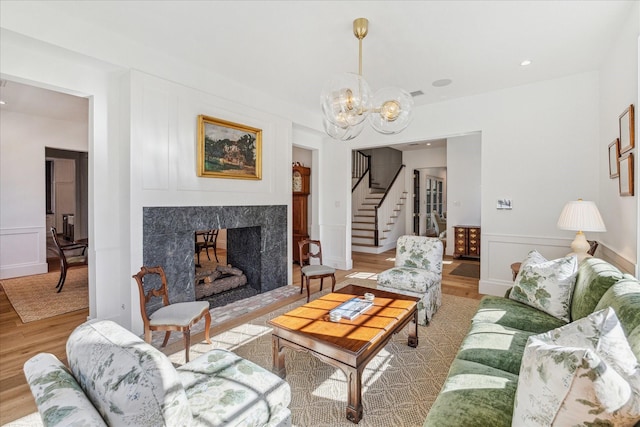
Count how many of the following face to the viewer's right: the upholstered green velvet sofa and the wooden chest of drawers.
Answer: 0

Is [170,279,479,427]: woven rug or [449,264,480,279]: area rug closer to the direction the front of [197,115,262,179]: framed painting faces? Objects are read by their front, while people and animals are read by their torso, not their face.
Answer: the woven rug

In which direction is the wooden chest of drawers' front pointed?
toward the camera

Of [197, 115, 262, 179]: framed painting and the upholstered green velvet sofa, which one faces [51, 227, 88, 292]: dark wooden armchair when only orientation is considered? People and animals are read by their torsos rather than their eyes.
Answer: the upholstered green velvet sofa

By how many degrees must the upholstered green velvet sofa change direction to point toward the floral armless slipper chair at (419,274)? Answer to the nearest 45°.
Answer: approximately 45° to its right

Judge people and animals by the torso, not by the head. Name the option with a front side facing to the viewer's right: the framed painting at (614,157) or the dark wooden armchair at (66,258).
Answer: the dark wooden armchair

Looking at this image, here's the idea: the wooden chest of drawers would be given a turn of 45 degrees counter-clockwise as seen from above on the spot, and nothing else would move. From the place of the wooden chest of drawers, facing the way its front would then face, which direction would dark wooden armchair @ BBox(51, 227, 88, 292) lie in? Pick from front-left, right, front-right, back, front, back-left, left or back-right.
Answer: right

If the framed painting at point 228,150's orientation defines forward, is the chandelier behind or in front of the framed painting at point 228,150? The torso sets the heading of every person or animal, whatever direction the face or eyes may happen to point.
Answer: in front

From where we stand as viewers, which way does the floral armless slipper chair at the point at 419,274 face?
facing the viewer and to the left of the viewer

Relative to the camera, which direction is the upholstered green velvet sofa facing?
to the viewer's left

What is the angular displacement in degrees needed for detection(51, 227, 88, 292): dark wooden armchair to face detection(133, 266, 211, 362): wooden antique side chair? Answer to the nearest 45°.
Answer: approximately 90° to its right

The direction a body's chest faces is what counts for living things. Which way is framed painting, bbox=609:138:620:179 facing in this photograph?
to the viewer's left

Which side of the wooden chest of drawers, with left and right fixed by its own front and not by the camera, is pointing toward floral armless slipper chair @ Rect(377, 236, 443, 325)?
front

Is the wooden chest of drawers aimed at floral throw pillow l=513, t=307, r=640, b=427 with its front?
yes
